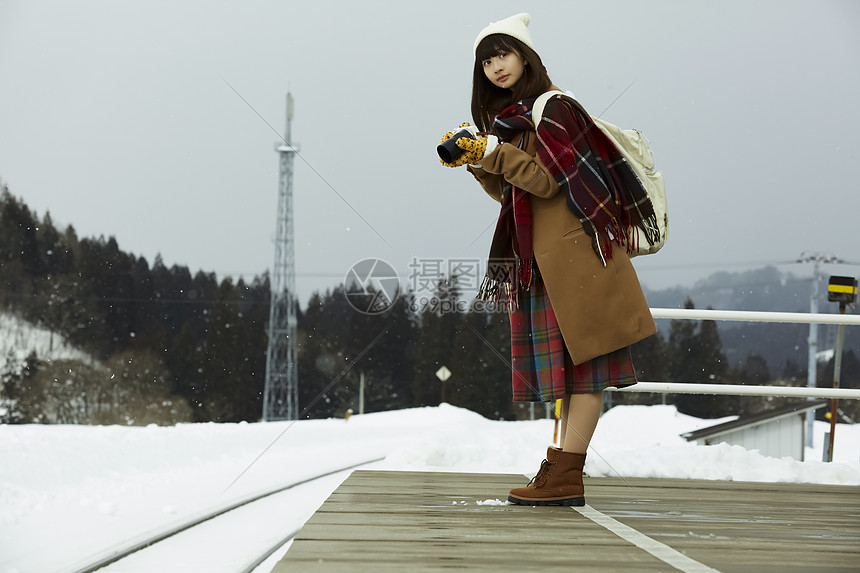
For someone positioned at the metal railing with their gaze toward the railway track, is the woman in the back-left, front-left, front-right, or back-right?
front-left

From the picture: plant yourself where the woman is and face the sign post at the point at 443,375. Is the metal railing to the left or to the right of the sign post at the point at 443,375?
right

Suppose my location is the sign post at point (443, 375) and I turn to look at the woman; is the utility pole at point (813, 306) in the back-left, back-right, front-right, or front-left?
front-left

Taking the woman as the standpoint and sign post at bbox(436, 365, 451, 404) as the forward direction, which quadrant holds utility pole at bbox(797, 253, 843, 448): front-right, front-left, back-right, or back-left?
front-right

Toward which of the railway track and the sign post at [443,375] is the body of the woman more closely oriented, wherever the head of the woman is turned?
the railway track

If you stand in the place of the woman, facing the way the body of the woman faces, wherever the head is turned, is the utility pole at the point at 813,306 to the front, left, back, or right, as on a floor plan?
right

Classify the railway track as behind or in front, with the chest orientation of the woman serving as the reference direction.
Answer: in front

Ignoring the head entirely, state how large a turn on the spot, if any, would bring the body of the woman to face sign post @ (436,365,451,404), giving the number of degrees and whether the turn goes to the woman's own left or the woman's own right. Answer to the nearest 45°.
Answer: approximately 90° to the woman's own right

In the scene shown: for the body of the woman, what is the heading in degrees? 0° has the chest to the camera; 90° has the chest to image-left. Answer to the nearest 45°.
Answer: approximately 90°

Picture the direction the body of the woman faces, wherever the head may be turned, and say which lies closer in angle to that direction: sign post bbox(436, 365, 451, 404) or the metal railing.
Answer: the sign post

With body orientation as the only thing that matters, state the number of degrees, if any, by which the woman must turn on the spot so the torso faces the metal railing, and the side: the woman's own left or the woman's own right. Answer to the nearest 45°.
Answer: approximately 135° to the woman's own right
